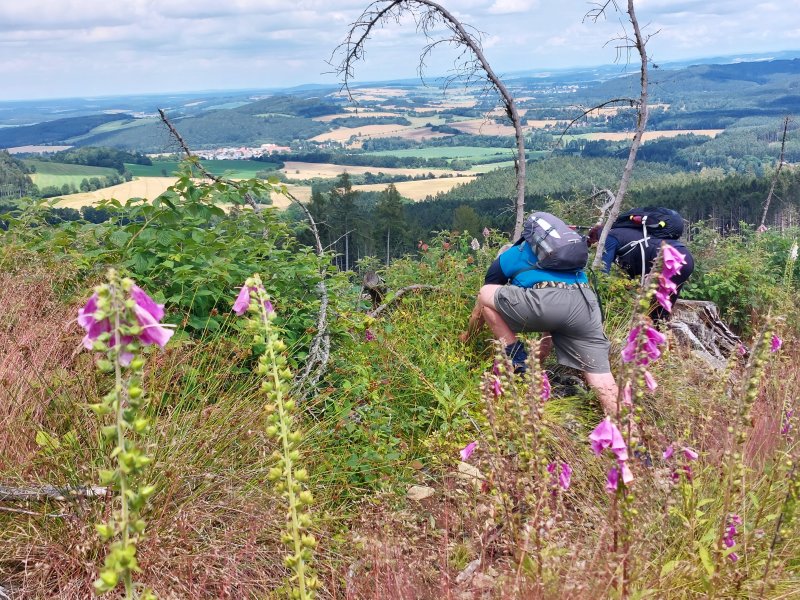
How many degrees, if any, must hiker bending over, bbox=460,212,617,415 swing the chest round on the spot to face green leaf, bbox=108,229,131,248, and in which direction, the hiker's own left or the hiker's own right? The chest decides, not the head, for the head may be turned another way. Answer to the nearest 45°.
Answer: approximately 45° to the hiker's own left

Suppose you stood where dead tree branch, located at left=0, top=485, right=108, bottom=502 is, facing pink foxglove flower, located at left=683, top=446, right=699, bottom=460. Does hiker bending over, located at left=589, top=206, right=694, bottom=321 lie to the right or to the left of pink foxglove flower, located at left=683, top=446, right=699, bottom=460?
left

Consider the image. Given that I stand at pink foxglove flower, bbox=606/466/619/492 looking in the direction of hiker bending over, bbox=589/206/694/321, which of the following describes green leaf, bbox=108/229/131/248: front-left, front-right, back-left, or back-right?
front-left

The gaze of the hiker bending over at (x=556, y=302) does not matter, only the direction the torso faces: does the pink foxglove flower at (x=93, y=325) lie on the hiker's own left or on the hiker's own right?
on the hiker's own left

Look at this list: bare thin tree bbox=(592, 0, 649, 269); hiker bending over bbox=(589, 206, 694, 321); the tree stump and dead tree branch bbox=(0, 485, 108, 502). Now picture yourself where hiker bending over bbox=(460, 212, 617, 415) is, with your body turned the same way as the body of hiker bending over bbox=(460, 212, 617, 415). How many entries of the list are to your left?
1

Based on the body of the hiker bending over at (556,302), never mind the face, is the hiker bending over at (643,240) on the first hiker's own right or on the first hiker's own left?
on the first hiker's own right

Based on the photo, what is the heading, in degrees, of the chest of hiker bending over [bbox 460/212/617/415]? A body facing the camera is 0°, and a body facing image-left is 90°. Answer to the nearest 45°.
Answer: approximately 135°

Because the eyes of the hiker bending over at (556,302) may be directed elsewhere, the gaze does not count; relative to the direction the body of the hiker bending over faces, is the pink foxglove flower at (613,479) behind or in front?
behind

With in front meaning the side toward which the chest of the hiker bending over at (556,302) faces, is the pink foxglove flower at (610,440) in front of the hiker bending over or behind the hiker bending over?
behind

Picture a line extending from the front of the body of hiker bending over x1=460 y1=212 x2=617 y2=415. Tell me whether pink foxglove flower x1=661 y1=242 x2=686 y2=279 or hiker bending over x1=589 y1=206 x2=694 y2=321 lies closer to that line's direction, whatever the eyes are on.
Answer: the hiker bending over

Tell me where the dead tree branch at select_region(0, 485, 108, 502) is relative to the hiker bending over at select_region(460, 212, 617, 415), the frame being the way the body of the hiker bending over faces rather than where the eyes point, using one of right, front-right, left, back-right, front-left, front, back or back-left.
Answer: left

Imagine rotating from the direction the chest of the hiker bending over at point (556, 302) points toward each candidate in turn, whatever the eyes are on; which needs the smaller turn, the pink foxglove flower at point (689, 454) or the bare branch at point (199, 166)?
the bare branch
